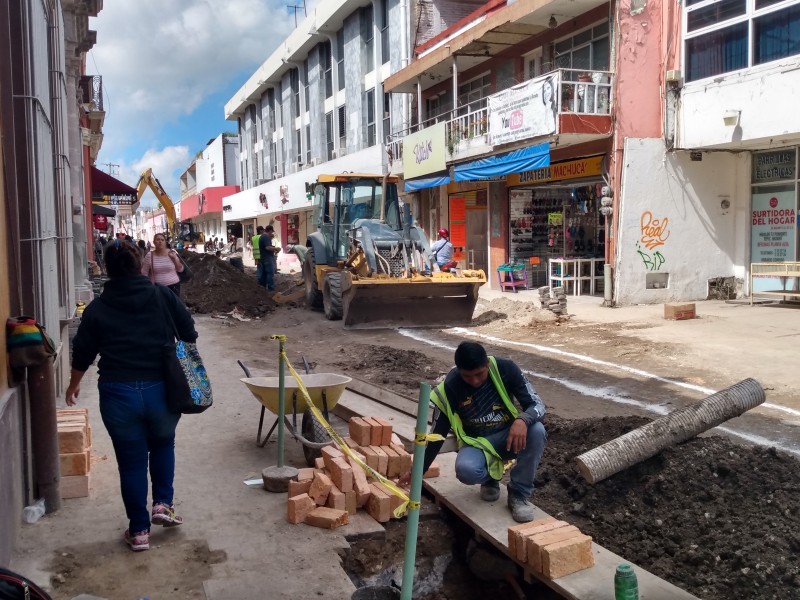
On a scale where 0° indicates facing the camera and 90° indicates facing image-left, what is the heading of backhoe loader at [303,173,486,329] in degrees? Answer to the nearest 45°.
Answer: approximately 315°

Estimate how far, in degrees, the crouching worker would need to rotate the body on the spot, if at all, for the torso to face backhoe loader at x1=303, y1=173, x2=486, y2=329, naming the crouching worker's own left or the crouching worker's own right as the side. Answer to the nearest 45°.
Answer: approximately 180°

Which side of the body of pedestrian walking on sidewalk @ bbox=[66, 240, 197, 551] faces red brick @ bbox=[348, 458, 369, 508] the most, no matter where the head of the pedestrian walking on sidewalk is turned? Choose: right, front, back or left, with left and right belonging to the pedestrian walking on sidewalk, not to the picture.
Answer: right

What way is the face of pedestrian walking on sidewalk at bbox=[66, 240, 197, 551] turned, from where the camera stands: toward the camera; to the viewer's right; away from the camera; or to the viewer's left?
away from the camera

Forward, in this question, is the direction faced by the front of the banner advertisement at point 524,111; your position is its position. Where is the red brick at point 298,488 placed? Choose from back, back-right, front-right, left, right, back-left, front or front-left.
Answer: front-left

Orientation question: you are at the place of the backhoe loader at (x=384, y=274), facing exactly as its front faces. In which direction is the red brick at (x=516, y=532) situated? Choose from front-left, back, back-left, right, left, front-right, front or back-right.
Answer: front-right

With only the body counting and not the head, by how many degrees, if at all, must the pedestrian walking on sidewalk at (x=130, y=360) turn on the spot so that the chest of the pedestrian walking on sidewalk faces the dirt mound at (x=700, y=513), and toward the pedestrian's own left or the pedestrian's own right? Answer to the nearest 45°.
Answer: approximately 90° to the pedestrian's own right

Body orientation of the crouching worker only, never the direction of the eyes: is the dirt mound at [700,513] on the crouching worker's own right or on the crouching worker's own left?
on the crouching worker's own left

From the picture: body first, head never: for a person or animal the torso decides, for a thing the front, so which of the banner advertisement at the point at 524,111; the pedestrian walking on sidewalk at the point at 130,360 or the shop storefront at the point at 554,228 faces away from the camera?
the pedestrian walking on sidewalk

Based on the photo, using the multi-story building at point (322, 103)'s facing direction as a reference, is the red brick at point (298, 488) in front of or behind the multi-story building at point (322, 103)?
in front

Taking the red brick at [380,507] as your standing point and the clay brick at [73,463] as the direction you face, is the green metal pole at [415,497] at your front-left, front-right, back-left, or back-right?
back-left

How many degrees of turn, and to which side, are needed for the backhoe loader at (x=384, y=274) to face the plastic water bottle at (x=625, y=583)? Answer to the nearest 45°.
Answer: approximately 45° to its right
